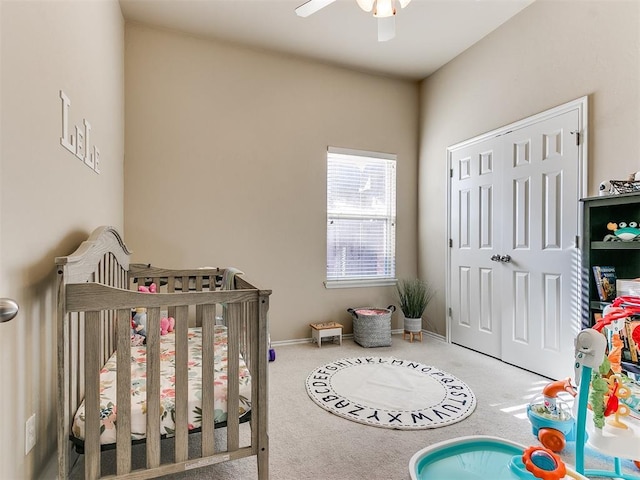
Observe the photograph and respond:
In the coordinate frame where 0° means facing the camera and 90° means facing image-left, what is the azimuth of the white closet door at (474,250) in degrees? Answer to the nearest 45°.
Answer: approximately 45°

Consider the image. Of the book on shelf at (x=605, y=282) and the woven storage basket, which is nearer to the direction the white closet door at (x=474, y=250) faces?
the woven storage basket

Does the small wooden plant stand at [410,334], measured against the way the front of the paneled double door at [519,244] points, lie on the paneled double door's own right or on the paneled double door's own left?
on the paneled double door's own right

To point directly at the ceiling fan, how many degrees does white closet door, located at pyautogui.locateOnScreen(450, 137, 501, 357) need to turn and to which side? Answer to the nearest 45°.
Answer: approximately 45° to its left

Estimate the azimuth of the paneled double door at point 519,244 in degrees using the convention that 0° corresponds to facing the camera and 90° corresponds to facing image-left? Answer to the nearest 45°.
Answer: approximately 45°

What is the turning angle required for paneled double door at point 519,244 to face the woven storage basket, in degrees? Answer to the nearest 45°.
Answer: approximately 45° to its right

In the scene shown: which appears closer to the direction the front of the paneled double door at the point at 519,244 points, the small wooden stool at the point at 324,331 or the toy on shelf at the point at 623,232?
the small wooden stool
